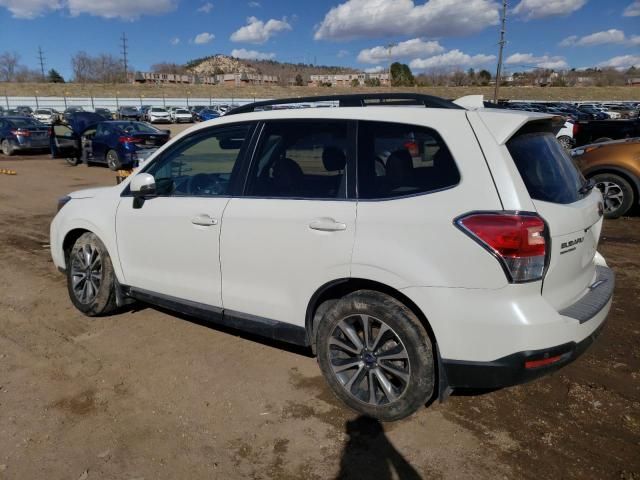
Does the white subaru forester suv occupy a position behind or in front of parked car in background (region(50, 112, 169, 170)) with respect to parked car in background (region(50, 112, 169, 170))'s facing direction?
behind

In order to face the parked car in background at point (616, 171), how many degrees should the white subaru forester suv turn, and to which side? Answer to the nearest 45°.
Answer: approximately 90° to its right

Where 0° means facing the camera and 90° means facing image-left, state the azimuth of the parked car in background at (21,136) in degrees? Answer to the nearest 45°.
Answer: approximately 135°

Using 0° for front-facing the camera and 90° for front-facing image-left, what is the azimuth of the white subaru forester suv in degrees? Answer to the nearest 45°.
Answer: approximately 135°

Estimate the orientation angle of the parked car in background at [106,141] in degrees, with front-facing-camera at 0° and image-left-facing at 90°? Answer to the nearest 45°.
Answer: approximately 135°

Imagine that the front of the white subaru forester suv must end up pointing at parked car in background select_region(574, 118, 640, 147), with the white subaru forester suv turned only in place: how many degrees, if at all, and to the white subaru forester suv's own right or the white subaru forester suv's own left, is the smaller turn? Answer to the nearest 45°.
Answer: approximately 90° to the white subaru forester suv's own right

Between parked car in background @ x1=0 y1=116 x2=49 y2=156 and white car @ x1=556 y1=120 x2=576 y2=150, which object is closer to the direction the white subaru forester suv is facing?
the parked car in background

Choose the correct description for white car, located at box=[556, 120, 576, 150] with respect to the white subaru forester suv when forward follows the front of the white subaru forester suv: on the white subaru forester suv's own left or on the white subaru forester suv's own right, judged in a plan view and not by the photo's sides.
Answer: on the white subaru forester suv's own right

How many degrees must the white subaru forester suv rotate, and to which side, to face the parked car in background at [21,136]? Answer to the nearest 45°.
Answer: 0° — it already faces it
